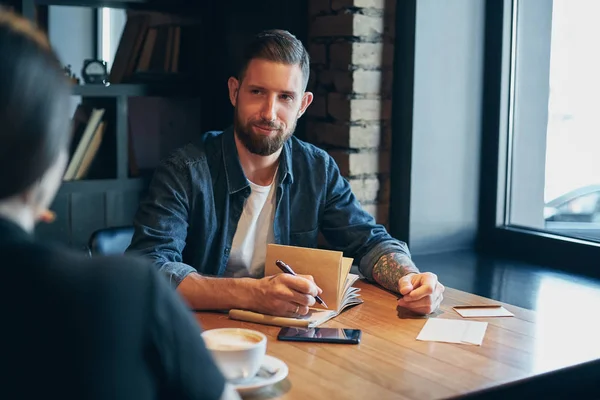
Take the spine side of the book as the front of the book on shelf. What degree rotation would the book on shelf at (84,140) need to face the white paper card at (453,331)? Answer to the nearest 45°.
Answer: approximately 45° to its left

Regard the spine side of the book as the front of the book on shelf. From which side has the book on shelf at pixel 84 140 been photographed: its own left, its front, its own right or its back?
front

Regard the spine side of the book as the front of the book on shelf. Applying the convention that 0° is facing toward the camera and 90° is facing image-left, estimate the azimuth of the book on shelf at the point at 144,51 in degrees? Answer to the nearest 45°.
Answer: approximately 0°

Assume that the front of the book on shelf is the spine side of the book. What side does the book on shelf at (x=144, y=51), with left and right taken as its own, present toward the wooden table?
front

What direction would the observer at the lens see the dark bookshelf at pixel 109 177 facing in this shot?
facing the viewer

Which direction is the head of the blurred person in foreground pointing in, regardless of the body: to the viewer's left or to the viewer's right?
to the viewer's right

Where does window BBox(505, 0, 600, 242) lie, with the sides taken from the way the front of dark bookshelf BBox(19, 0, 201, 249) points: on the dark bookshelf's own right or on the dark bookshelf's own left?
on the dark bookshelf's own left

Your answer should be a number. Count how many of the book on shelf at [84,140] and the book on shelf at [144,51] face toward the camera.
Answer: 2

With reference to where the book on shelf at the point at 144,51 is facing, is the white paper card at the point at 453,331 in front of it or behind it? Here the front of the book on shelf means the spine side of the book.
in front

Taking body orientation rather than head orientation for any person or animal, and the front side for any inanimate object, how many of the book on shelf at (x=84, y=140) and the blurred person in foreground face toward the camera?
1

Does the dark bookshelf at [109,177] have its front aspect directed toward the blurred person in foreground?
yes

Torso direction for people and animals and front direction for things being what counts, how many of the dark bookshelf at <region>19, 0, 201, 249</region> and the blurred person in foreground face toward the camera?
1
